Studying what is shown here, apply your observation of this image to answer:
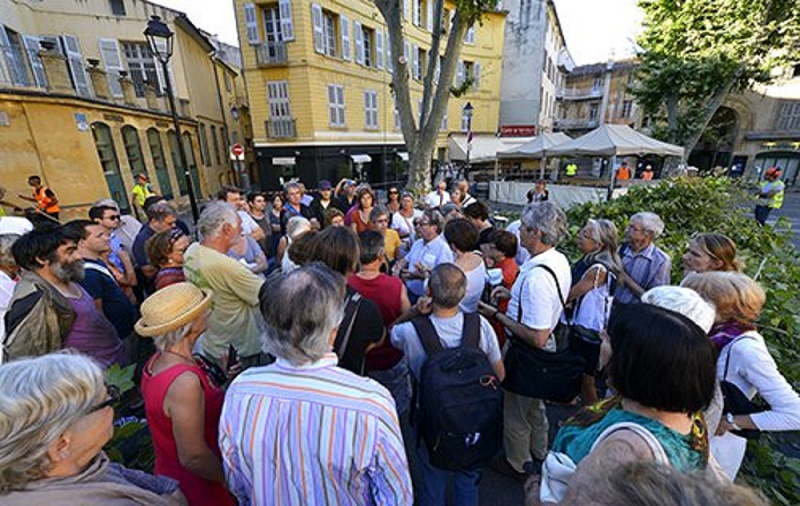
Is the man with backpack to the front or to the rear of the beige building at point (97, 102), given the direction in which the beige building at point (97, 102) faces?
to the front

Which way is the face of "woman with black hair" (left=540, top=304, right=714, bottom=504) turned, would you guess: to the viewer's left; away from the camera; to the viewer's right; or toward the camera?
away from the camera

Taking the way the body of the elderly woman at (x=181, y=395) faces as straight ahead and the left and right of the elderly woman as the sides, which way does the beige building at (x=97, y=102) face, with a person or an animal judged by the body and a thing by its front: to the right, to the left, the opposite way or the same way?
to the right

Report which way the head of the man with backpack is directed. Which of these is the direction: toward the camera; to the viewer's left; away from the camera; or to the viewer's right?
away from the camera

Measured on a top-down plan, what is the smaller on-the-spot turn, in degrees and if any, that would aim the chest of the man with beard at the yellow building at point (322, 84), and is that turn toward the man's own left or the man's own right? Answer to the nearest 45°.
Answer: approximately 45° to the man's own left

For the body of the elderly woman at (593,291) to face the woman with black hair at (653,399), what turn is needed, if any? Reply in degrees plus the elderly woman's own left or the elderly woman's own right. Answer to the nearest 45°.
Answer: approximately 90° to the elderly woman's own left

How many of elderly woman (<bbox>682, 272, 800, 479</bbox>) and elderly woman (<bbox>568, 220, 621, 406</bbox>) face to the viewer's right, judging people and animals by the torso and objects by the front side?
0

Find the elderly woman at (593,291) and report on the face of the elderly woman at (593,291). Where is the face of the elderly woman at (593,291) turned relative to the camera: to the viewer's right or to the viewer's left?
to the viewer's left

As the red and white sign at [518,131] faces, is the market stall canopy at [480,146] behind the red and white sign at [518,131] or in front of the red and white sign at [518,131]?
in front

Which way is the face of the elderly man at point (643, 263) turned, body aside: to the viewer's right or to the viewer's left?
to the viewer's left

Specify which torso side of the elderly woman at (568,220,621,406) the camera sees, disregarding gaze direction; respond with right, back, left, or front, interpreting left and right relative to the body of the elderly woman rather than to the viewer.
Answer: left

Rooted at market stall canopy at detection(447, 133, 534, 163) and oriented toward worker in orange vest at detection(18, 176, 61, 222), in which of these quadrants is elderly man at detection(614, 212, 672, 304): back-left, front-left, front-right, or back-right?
front-left

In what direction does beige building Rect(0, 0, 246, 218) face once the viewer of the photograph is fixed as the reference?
facing the viewer and to the right of the viewer

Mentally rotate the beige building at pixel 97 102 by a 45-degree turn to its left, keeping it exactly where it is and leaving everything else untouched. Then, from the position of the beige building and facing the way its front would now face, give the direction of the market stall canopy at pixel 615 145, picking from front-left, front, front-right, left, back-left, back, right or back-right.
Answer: front-right

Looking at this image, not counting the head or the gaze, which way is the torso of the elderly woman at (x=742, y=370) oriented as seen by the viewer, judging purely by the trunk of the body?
to the viewer's left

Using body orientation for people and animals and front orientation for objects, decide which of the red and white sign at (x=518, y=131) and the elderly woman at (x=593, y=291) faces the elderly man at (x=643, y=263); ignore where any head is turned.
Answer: the red and white sign

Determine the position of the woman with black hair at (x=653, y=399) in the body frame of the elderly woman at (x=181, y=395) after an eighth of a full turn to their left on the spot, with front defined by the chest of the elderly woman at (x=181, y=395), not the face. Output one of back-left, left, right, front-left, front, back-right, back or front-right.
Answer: back-right

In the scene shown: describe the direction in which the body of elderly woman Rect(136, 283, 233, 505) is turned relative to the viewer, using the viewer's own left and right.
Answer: facing away from the viewer and to the right of the viewer

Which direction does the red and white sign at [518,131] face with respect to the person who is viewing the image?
facing the viewer
